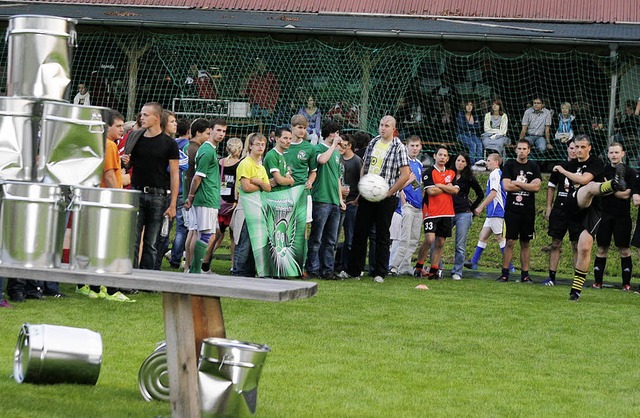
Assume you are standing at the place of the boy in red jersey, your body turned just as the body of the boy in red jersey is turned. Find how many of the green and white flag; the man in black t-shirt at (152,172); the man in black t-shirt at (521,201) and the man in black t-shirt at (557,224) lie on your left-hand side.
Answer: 2

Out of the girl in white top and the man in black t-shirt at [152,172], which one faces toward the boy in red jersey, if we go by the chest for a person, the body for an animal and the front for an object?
the girl in white top

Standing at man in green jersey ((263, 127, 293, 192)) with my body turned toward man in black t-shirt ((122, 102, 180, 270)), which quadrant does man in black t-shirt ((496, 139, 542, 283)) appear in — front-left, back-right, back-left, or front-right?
back-left

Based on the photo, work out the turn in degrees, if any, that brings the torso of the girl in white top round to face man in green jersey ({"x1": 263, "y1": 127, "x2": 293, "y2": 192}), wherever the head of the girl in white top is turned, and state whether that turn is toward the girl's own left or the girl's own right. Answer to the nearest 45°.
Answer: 0° — they already face them

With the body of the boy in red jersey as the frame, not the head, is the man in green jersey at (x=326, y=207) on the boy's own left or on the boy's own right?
on the boy's own right

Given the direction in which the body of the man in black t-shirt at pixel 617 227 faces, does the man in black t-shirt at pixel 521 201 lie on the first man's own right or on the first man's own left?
on the first man's own right
